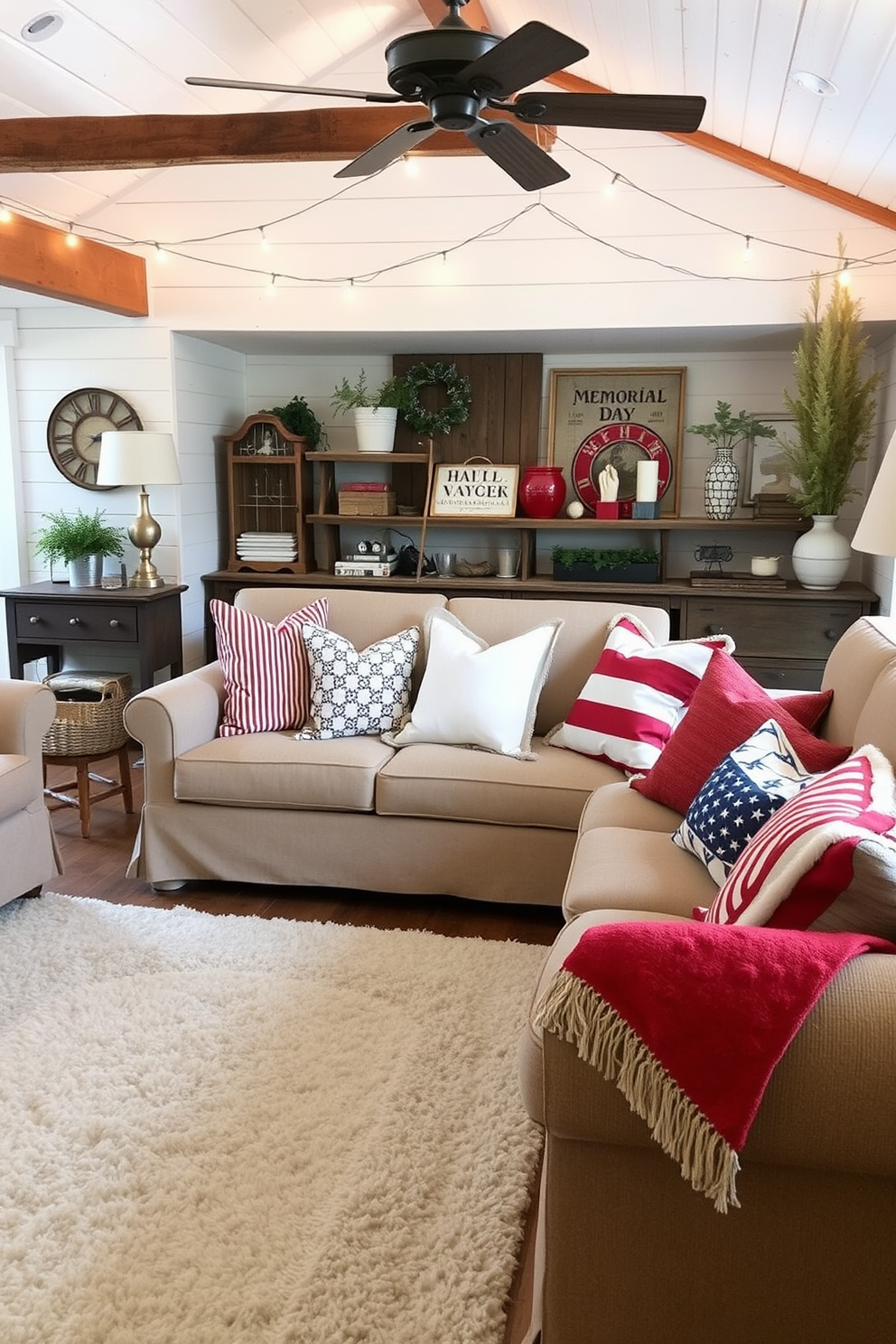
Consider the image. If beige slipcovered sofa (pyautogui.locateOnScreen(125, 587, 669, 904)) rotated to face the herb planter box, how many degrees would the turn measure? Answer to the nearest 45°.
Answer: approximately 135° to its left

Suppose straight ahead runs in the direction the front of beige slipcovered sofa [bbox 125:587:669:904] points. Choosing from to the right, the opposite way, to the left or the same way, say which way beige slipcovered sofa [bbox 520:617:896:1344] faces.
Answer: to the right

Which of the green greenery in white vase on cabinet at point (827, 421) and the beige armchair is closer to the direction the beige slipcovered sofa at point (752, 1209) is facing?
the beige armchair

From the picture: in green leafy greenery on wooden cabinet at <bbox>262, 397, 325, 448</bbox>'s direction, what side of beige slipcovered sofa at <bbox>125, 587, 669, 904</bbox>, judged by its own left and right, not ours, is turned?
back

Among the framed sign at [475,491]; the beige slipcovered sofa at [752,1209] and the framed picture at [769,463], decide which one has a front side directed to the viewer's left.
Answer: the beige slipcovered sofa

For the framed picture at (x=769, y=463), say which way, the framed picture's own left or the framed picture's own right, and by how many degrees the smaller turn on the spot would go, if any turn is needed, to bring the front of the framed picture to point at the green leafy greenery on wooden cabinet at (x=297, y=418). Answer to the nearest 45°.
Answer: approximately 90° to the framed picture's own right

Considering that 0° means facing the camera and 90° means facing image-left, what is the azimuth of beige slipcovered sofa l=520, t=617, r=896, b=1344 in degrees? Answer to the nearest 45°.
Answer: approximately 90°

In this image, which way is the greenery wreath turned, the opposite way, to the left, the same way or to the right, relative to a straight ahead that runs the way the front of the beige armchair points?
to the right

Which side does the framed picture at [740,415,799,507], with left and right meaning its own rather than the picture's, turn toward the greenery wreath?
right
